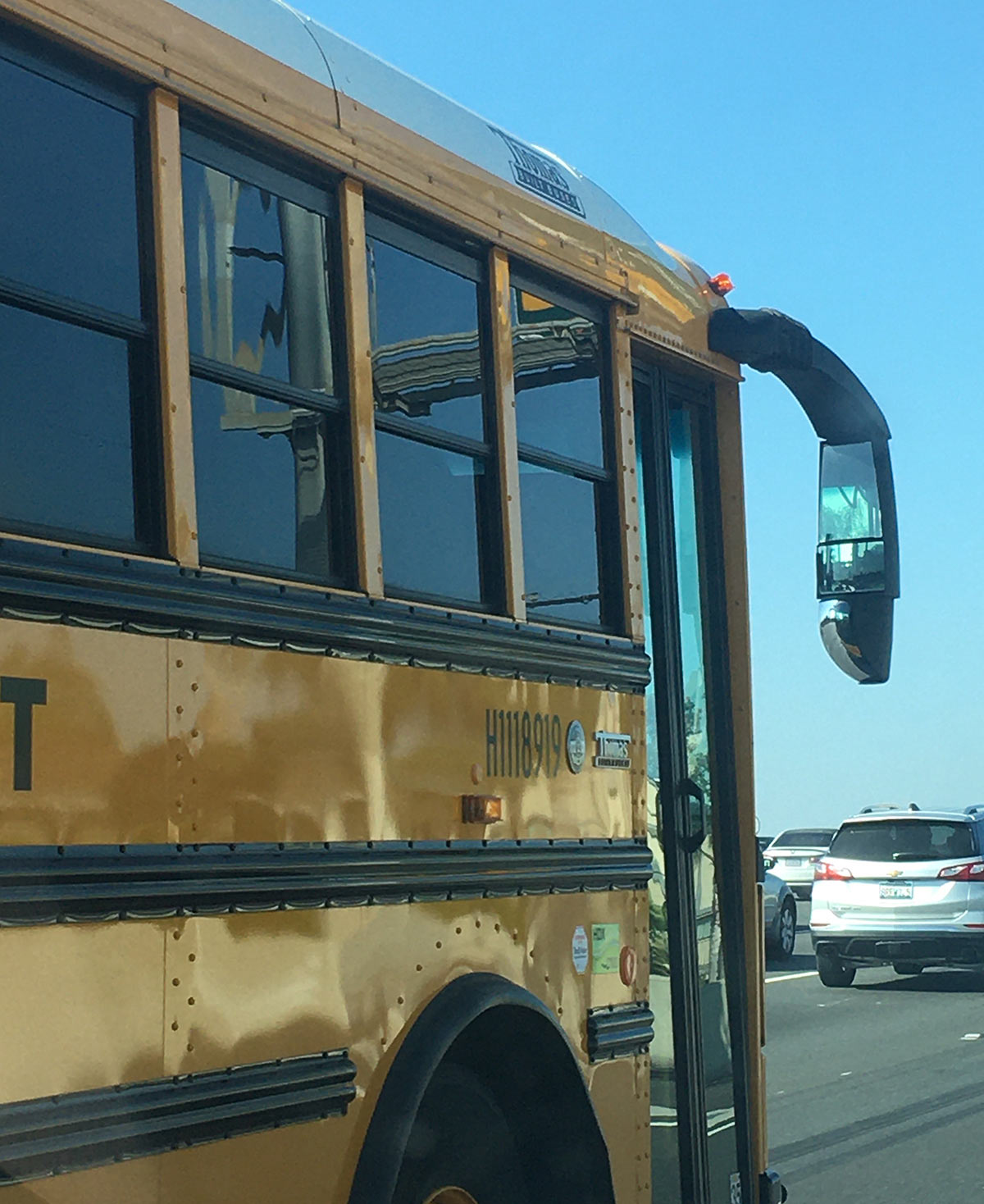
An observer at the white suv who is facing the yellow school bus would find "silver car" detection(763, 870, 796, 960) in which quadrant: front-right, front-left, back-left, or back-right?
back-right

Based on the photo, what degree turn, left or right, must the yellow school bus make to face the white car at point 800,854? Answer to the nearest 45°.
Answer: approximately 45° to its left

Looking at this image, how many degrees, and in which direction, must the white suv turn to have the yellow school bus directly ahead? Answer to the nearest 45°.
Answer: approximately 180°

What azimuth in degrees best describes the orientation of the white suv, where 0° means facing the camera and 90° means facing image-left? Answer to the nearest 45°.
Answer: approximately 180°

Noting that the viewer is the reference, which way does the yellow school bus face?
facing away from the viewer and to the right of the viewer

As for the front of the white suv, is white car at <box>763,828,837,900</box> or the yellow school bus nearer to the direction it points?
the white car
